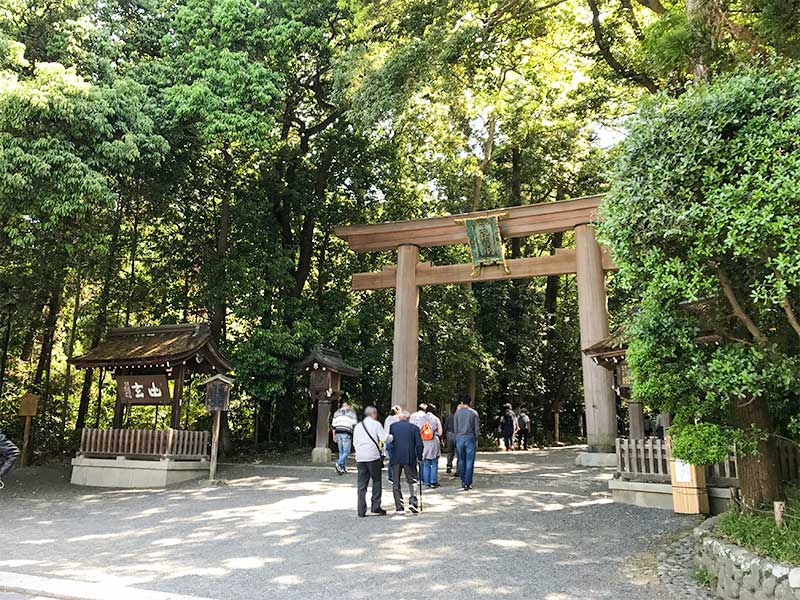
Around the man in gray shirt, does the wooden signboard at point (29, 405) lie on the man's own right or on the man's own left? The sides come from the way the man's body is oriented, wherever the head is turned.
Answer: on the man's own left

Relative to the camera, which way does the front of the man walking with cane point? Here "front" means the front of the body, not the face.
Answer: away from the camera

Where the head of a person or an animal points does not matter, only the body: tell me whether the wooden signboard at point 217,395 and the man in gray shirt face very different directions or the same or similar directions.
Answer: very different directions

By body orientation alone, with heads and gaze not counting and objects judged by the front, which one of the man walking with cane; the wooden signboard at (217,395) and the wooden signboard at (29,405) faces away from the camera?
the man walking with cane

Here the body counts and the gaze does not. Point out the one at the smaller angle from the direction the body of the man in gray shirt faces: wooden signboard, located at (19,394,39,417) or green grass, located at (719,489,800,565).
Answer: the wooden signboard

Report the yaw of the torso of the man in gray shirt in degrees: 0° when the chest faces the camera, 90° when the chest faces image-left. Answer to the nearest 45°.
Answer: approximately 180°

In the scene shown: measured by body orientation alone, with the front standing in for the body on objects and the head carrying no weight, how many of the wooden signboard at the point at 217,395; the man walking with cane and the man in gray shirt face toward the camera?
1

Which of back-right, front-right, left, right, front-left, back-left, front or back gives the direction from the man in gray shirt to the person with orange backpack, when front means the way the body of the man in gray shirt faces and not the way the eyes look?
left

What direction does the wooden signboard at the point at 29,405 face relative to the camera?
toward the camera

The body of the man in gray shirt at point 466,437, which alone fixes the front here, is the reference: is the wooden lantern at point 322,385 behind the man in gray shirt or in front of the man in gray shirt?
in front

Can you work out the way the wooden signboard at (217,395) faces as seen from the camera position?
facing the viewer
